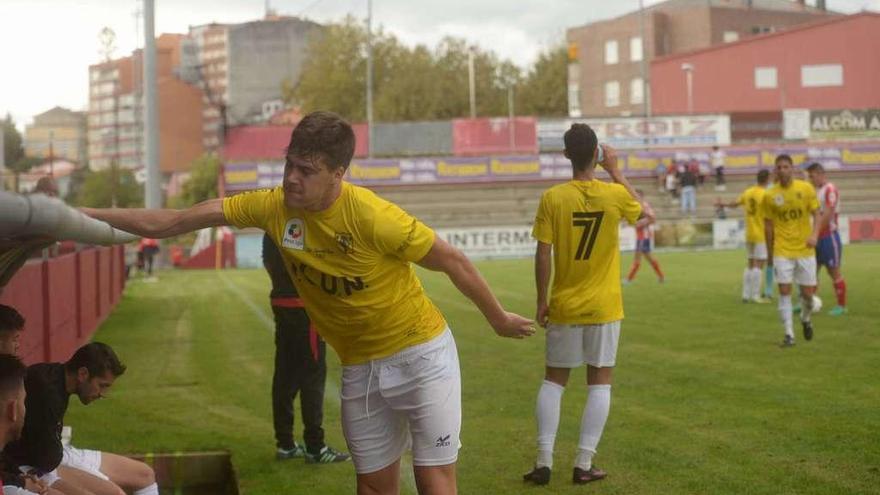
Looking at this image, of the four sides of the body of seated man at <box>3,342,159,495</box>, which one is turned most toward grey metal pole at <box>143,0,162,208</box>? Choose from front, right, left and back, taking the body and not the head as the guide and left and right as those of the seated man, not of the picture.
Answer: left

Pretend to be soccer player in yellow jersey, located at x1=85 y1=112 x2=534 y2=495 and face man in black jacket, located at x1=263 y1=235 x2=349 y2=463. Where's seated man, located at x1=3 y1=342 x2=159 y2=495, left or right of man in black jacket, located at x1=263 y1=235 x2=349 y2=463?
left

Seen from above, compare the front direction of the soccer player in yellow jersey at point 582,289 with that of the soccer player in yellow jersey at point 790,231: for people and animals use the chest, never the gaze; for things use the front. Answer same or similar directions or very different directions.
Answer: very different directions

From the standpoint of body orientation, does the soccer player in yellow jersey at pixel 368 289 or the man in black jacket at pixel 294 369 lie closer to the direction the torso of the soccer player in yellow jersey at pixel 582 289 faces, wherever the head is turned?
the man in black jacket

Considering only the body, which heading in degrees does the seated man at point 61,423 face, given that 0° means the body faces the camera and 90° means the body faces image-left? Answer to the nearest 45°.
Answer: approximately 270°

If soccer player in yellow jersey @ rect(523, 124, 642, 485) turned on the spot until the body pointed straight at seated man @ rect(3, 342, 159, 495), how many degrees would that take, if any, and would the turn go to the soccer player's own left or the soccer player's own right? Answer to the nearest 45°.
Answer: approximately 135° to the soccer player's own left

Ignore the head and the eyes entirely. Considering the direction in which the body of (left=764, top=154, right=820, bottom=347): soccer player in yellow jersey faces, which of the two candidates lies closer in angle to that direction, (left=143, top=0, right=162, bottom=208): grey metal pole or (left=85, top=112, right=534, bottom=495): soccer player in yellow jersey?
the soccer player in yellow jersey

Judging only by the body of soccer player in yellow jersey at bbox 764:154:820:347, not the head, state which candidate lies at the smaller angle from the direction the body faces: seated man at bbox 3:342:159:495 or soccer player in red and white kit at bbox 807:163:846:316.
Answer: the seated man

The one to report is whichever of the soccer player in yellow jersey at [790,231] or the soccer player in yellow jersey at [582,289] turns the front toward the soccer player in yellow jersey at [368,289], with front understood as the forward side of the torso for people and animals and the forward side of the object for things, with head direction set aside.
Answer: the soccer player in yellow jersey at [790,231]

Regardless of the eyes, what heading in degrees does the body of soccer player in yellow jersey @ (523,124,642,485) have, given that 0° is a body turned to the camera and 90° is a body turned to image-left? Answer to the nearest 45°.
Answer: approximately 180°

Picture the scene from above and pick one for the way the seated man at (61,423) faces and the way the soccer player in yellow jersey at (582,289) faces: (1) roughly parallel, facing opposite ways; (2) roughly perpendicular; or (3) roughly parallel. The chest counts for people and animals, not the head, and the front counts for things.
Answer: roughly perpendicular
